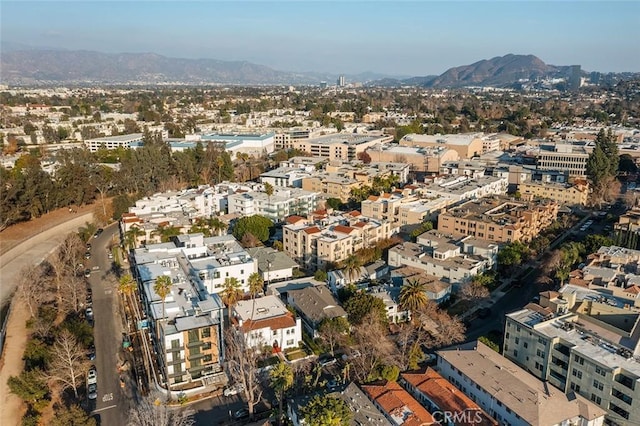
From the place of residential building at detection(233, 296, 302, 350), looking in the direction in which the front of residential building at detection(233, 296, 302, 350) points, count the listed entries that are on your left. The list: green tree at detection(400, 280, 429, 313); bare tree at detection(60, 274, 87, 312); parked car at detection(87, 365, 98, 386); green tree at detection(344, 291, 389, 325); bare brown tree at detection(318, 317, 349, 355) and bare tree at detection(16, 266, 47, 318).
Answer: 3

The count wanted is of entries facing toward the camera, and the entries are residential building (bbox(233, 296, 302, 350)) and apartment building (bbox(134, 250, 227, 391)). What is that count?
2

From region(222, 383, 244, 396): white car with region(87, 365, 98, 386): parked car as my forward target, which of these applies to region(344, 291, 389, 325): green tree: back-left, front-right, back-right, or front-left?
back-right

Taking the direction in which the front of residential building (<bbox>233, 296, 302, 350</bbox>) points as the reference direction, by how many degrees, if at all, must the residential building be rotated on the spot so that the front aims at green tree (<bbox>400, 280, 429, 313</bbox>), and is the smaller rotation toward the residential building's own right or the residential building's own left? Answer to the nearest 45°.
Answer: approximately 90° to the residential building's own left

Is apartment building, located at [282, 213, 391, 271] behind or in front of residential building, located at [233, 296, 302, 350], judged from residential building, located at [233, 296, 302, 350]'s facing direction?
behind

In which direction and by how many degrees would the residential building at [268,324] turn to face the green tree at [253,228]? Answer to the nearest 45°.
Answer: approximately 180°

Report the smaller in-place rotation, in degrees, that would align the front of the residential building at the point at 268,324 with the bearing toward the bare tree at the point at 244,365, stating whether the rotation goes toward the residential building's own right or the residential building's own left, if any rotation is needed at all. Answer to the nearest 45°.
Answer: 0° — it already faces it

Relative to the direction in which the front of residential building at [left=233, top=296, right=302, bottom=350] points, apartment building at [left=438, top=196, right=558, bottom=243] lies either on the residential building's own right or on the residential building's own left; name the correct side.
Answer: on the residential building's own left

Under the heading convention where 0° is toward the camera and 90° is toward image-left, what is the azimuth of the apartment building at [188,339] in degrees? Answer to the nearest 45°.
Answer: approximately 0°
